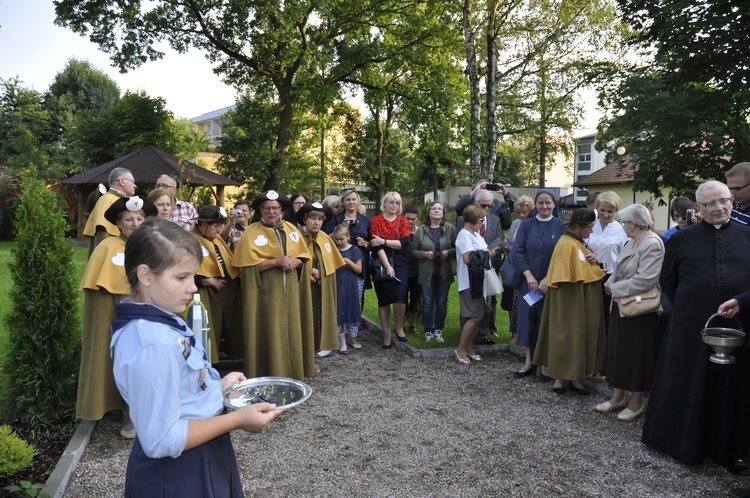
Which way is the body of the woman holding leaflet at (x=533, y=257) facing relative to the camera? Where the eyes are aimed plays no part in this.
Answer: toward the camera

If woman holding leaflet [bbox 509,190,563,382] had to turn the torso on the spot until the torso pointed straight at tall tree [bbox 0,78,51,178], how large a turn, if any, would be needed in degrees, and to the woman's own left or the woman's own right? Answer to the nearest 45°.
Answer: approximately 135° to the woman's own right

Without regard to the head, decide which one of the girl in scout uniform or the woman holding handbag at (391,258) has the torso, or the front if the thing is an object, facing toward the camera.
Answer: the woman holding handbag

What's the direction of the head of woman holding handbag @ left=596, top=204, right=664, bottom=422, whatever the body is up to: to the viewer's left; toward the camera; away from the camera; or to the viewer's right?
to the viewer's left

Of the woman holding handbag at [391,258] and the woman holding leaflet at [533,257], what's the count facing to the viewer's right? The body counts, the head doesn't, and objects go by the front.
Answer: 0

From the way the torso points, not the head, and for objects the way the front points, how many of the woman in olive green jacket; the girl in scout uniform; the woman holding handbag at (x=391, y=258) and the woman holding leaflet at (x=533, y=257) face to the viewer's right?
1

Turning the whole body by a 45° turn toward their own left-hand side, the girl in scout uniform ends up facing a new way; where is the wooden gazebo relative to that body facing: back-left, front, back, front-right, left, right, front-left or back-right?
front-left

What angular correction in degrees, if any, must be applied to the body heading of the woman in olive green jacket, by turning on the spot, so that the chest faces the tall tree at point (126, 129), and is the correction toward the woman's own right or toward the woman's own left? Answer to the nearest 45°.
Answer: approximately 135° to the woman's own right

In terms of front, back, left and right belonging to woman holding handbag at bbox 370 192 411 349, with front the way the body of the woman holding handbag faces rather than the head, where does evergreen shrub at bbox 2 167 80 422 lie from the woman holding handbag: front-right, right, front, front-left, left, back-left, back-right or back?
front-right

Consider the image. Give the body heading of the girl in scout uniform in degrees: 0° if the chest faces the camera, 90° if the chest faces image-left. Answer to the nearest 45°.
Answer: approximately 270°

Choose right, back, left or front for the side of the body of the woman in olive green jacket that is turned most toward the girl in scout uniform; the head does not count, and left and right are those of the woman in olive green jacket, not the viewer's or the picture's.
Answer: front

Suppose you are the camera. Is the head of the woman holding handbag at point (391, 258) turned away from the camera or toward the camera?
toward the camera

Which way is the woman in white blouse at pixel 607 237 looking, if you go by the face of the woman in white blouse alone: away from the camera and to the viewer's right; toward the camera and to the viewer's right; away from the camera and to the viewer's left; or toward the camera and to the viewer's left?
toward the camera and to the viewer's left

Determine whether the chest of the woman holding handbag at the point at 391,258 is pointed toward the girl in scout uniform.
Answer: yes

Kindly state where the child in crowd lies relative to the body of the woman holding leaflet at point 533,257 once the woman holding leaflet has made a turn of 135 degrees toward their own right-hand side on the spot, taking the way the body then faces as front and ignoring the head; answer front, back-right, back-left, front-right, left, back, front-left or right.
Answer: front-left

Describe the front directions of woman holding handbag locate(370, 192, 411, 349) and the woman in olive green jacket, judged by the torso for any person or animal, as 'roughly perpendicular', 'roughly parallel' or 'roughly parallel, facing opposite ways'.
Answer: roughly parallel

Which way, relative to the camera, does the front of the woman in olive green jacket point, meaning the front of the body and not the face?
toward the camera

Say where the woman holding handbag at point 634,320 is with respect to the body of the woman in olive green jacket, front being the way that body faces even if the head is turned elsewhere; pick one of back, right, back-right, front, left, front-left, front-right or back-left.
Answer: front-left
